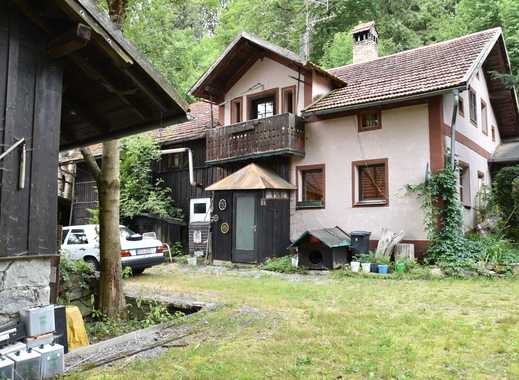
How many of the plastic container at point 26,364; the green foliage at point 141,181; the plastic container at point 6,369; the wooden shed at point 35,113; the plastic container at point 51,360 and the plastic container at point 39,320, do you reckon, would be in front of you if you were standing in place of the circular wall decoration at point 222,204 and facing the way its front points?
5

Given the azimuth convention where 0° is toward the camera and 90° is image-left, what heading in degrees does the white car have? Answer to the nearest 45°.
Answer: approximately 135°

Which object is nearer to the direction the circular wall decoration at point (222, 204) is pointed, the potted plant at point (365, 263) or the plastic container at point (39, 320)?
the plastic container

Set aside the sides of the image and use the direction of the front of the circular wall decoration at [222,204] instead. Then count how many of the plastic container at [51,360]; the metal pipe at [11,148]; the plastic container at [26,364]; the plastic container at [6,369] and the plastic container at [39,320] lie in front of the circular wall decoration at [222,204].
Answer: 5

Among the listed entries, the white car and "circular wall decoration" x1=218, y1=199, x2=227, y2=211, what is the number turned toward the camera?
1

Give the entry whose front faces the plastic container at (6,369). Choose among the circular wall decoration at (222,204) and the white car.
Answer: the circular wall decoration

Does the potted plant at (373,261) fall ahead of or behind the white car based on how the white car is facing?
behind

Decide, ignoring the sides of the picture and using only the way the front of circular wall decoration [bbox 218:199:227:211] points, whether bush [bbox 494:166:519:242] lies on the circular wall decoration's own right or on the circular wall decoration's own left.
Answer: on the circular wall decoration's own left

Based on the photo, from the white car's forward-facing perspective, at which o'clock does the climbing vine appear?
The climbing vine is roughly at 5 o'clock from the white car.

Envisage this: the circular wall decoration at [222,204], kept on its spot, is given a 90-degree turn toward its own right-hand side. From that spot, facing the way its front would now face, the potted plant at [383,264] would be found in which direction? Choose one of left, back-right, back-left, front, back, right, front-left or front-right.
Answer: back-left

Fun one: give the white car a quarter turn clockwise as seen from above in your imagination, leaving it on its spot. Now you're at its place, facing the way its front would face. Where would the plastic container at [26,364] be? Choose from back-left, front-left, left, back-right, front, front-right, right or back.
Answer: back-right

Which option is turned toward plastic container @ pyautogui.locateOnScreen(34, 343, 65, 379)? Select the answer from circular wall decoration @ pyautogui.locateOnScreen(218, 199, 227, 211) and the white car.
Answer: the circular wall decoration

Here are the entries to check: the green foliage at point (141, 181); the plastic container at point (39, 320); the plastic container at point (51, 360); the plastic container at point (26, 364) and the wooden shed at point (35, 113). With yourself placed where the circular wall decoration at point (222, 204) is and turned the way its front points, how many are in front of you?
4
